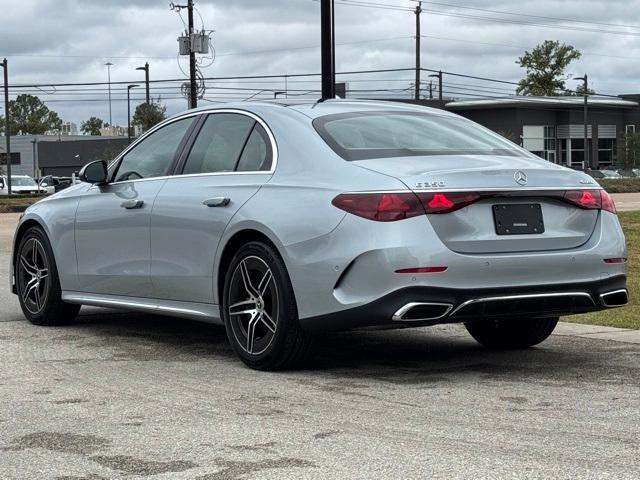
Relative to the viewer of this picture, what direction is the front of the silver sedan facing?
facing away from the viewer and to the left of the viewer

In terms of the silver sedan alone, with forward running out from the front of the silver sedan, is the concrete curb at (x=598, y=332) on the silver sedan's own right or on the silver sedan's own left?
on the silver sedan's own right

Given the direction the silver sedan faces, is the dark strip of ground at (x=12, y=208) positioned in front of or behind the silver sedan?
in front

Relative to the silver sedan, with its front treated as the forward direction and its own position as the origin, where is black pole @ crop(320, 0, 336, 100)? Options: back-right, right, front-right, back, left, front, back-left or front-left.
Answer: front-right

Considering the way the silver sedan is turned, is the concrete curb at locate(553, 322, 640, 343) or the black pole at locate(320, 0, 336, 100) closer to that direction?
the black pole
